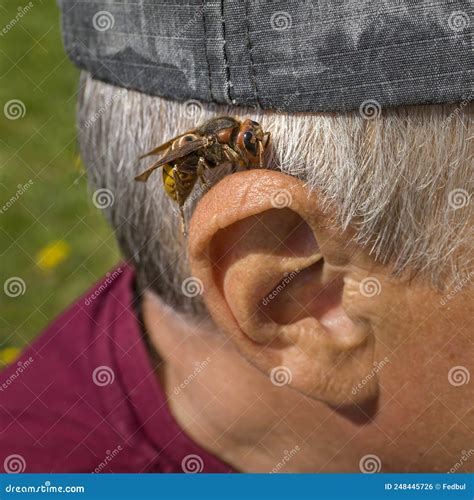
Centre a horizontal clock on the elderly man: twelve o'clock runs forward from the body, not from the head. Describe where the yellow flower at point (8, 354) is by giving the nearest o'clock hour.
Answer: The yellow flower is roughly at 8 o'clock from the elderly man.

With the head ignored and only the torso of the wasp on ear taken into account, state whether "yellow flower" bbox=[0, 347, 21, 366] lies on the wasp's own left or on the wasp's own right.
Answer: on the wasp's own left

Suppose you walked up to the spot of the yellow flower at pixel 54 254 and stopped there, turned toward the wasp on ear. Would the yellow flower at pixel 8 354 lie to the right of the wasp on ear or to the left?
right

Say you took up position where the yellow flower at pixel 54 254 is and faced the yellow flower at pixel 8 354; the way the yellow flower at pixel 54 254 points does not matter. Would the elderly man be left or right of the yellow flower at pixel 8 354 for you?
left

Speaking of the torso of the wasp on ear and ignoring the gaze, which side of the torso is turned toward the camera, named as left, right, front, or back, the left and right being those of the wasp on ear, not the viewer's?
right

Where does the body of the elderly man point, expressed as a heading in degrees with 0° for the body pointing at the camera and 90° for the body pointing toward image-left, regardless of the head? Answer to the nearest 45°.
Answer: approximately 270°

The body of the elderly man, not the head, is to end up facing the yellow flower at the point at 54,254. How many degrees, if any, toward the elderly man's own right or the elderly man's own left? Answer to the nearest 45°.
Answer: approximately 90° to the elderly man's own left

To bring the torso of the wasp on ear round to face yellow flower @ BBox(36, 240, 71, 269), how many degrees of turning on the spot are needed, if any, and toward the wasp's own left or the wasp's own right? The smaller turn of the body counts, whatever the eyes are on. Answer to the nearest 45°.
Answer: approximately 90° to the wasp's own left
